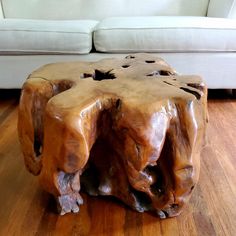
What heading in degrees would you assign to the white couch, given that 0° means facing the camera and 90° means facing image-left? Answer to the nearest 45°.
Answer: approximately 0°

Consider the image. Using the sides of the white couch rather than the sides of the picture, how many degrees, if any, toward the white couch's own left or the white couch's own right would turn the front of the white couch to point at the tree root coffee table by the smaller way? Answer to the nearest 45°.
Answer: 0° — it already faces it
